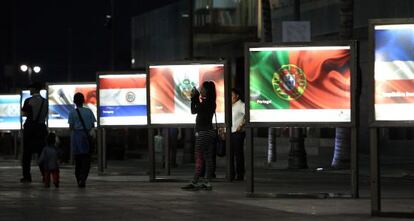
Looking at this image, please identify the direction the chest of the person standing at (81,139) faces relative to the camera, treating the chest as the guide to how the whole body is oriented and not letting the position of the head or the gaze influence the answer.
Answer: away from the camera

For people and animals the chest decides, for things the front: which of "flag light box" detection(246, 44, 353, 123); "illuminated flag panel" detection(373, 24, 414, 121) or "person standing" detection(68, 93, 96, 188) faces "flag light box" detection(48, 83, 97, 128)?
the person standing

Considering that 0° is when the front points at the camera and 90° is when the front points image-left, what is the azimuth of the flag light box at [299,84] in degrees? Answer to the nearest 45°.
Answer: approximately 0°

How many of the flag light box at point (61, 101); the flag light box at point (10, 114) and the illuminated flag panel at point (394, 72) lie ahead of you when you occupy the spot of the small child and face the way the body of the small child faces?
2

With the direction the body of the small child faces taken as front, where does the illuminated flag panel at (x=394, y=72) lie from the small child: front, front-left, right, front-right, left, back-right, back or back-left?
back-right

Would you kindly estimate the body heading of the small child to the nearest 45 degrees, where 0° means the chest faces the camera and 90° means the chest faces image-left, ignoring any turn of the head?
approximately 180°
